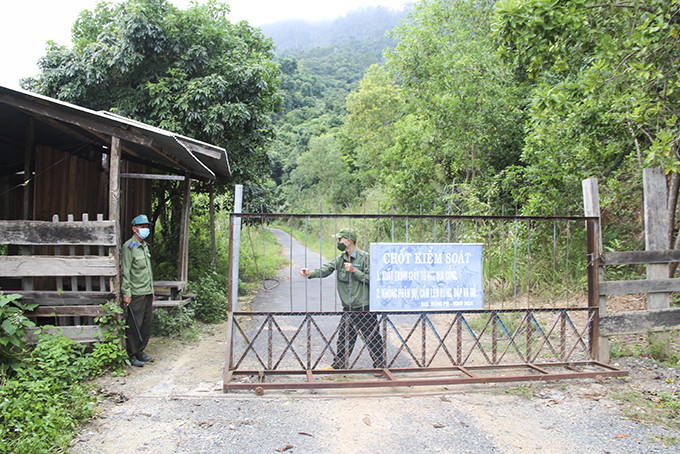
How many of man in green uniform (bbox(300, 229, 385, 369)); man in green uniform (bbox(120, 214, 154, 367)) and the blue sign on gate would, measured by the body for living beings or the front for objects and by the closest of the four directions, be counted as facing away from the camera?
0

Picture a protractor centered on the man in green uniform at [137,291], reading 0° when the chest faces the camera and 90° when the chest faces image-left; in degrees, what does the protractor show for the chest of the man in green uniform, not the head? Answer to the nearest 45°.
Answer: approximately 315°

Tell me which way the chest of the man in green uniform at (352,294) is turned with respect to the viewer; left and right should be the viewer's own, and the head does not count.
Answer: facing the viewer and to the left of the viewer

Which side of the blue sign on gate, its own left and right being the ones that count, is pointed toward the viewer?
front

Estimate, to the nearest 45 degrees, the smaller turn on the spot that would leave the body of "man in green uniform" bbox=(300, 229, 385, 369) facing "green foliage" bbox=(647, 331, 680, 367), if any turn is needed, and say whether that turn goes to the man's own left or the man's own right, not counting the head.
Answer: approximately 135° to the man's own left

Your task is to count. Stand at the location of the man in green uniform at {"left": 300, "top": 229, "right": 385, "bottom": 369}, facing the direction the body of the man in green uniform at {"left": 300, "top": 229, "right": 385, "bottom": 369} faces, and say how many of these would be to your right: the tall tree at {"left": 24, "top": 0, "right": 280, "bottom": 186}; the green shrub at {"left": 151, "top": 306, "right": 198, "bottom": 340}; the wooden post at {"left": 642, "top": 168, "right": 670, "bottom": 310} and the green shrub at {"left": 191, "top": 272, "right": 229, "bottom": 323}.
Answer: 3

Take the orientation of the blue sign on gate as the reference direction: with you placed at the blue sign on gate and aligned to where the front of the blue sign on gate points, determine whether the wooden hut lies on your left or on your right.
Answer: on your right

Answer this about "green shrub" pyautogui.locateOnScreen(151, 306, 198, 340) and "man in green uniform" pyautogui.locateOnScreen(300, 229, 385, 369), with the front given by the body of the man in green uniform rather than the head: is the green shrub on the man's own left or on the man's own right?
on the man's own right

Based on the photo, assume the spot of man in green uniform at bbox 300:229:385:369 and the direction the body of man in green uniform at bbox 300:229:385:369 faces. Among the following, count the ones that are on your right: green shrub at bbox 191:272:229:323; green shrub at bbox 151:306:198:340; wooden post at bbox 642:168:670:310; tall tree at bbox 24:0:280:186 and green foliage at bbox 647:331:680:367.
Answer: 3
